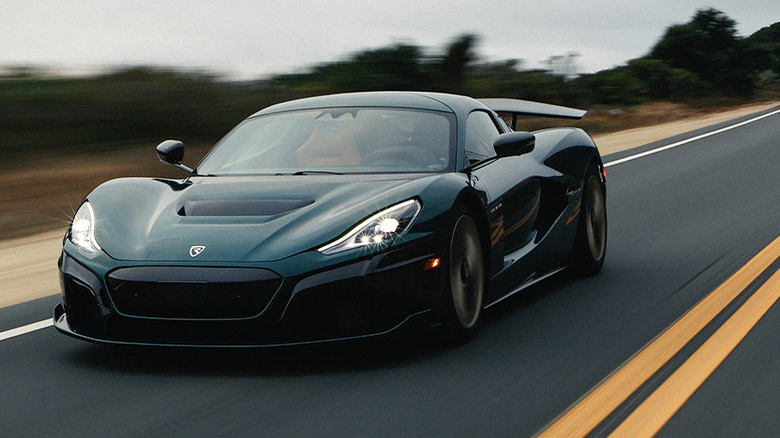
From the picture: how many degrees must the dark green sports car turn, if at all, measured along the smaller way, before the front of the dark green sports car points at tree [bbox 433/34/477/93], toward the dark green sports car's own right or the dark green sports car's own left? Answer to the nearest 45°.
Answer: approximately 135° to the dark green sports car's own right

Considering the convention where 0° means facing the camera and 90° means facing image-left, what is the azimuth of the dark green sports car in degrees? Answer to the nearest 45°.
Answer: approximately 45°
